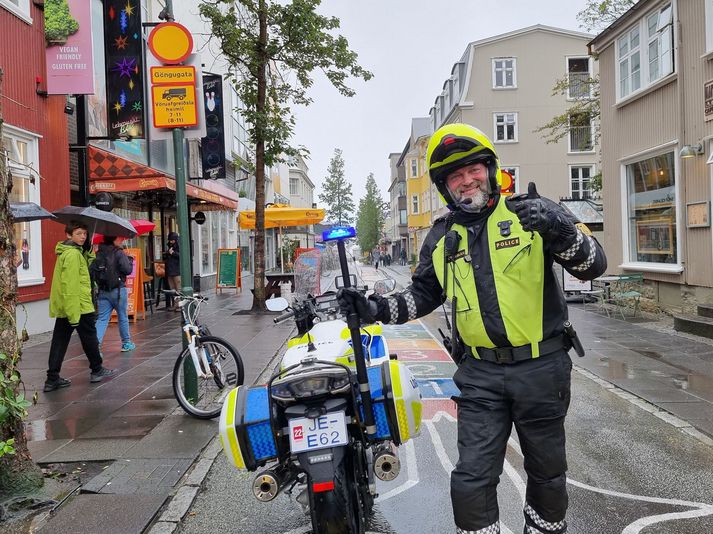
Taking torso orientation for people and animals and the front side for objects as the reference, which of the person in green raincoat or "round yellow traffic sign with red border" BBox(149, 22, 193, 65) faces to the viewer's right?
the person in green raincoat

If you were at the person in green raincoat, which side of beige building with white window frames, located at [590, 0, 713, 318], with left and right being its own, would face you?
front

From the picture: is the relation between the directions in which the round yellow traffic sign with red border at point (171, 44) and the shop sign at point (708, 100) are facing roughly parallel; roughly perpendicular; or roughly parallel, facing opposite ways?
roughly perpendicular

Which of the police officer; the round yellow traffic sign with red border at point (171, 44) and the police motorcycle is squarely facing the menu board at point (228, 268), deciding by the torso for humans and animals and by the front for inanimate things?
the police motorcycle

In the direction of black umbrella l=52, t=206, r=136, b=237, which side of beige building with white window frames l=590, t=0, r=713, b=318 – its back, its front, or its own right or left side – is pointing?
front

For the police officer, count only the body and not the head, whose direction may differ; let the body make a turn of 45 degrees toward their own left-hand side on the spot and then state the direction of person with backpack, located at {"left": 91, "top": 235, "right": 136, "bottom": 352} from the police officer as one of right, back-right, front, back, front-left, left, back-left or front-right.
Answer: back

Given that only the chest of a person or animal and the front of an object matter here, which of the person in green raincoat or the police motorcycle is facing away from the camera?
the police motorcycle

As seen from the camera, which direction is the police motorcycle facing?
away from the camera

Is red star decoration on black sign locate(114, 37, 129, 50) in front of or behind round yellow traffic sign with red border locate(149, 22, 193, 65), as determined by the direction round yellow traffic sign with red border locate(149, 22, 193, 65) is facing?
behind
